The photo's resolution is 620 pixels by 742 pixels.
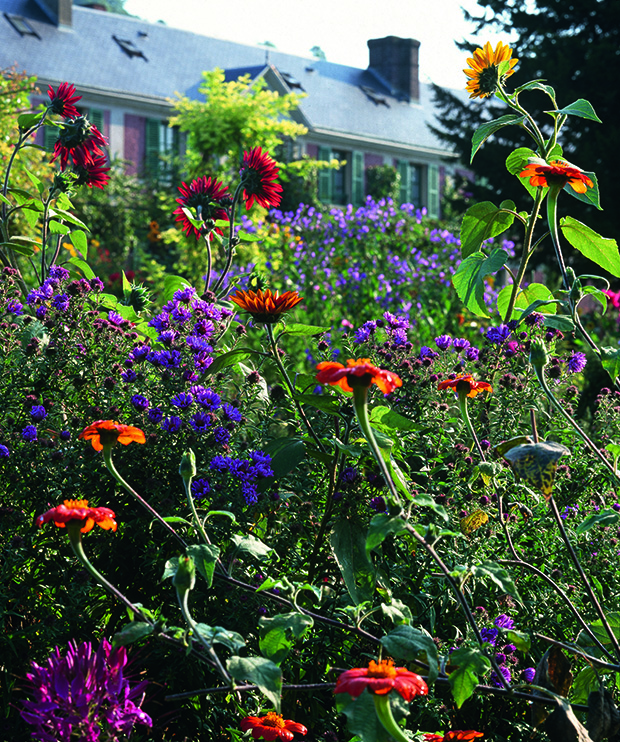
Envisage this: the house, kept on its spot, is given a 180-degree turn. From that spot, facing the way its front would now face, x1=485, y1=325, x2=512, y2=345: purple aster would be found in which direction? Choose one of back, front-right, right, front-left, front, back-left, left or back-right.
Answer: back-left

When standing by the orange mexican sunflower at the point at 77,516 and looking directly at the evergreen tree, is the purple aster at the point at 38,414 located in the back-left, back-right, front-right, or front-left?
front-left

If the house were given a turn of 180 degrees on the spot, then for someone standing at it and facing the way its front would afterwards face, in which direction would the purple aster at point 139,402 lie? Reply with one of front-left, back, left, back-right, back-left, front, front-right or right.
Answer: back-left

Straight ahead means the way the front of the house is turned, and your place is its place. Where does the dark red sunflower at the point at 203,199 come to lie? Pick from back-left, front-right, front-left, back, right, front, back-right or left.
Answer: front-right

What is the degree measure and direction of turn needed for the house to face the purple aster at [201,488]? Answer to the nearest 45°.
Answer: approximately 45° to its right

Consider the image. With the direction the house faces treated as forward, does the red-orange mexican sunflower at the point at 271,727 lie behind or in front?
in front

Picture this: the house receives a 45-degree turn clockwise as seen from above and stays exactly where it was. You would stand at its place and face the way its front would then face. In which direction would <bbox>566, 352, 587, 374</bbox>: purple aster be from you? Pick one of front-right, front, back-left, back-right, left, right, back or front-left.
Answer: front

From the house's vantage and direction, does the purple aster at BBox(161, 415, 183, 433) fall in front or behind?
in front

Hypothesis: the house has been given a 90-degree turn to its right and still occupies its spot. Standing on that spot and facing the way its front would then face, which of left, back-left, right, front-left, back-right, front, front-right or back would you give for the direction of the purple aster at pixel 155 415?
front-left

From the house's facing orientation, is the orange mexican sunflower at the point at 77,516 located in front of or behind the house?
in front

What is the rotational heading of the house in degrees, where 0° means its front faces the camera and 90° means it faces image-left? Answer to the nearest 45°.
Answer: approximately 315°

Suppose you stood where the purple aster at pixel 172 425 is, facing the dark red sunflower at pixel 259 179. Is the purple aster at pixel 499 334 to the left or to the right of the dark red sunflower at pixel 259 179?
right

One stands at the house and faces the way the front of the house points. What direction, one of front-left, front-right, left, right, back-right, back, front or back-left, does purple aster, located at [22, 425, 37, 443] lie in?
front-right

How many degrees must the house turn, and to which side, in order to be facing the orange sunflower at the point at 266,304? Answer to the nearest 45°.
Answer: approximately 45° to its right
